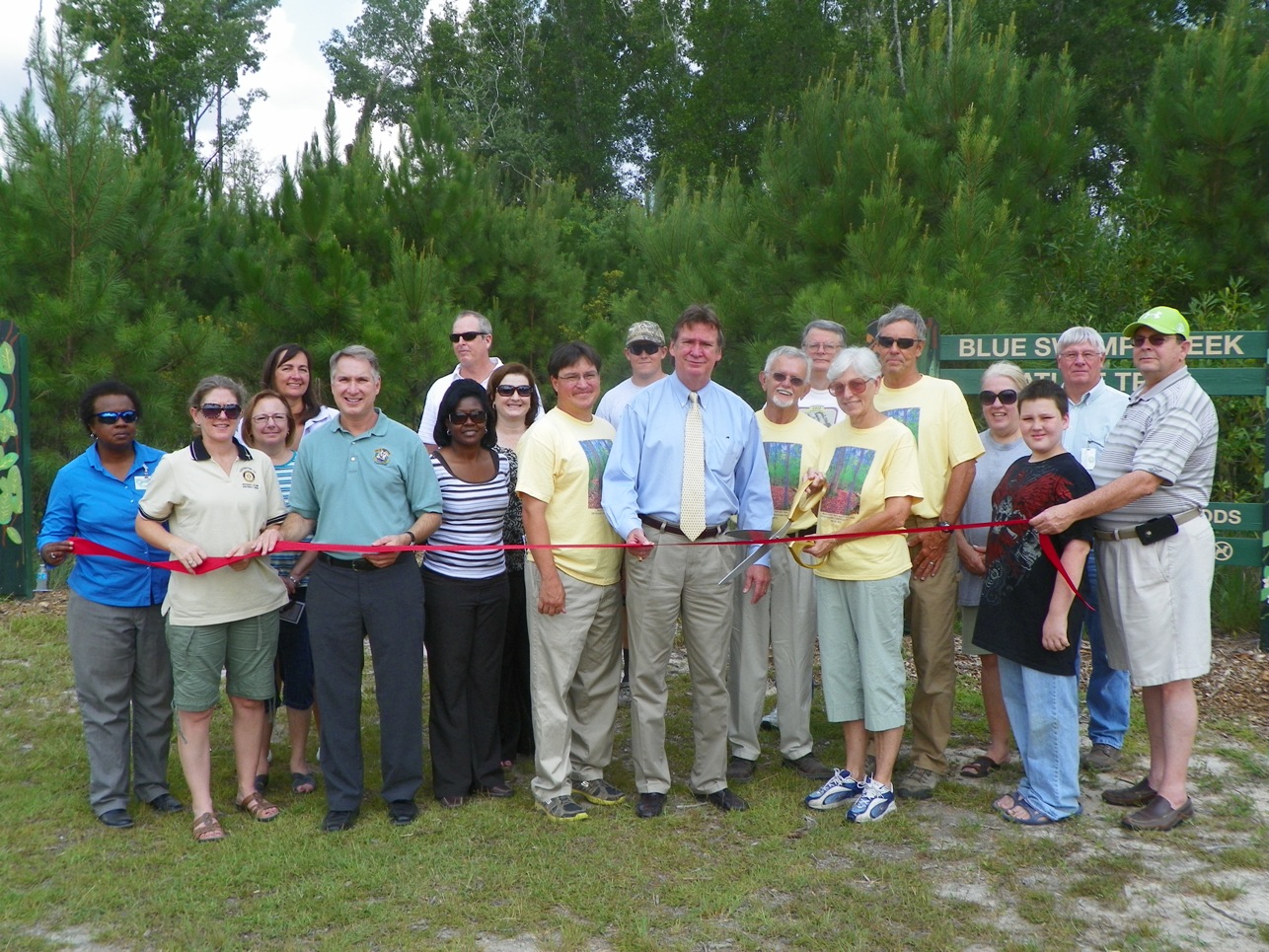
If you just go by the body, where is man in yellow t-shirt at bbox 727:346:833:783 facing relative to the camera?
toward the camera

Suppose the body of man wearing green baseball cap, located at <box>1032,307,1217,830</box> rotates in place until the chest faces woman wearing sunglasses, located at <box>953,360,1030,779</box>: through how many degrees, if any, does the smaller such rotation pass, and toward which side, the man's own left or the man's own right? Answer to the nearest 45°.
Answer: approximately 90° to the man's own right

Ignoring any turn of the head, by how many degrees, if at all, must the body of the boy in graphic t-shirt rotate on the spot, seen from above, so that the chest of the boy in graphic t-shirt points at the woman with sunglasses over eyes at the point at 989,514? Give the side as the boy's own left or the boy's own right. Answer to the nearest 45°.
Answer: approximately 135° to the boy's own right

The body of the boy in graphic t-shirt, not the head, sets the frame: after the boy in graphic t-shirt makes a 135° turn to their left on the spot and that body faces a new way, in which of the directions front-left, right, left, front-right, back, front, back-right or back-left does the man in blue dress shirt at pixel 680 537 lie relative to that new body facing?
back

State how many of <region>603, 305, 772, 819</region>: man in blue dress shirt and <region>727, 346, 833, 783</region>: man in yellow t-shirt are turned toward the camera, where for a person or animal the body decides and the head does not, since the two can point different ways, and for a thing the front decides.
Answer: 2

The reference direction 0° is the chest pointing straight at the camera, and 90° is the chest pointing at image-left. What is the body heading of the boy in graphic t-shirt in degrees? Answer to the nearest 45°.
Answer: approximately 45°

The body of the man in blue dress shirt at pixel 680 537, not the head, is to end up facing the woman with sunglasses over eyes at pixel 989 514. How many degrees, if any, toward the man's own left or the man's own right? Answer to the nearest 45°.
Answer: approximately 90° to the man's own left

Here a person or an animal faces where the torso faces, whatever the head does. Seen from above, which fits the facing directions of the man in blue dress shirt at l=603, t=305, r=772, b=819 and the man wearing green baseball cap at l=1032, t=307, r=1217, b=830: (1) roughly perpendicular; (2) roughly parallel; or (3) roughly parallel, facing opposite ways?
roughly perpendicular

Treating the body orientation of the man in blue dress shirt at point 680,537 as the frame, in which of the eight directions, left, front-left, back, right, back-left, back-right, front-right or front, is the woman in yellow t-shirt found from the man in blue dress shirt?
left

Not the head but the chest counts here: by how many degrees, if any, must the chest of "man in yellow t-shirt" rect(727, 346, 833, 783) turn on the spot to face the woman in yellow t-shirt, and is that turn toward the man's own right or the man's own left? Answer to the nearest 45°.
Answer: approximately 45° to the man's own left
